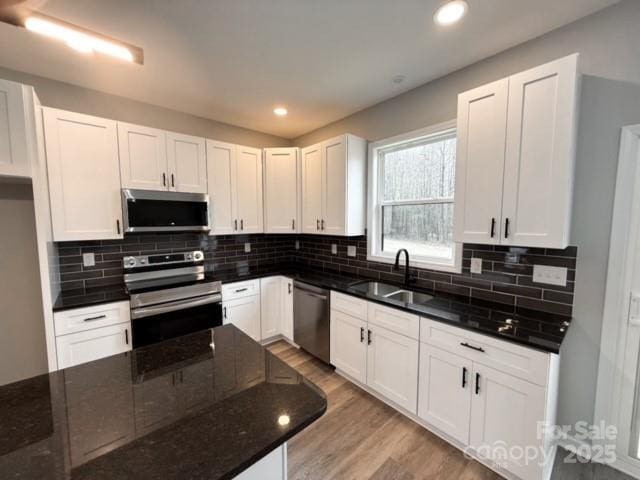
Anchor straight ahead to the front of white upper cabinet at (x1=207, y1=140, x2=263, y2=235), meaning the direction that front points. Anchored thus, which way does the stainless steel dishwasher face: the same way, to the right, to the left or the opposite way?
to the right

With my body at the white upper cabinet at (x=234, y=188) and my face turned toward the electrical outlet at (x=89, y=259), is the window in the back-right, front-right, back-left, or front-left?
back-left

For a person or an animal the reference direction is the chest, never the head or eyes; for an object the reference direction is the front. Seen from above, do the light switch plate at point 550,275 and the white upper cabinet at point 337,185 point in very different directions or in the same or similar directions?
same or similar directions

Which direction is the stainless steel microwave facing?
toward the camera

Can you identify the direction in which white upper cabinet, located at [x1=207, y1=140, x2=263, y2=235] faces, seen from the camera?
facing the viewer and to the right of the viewer

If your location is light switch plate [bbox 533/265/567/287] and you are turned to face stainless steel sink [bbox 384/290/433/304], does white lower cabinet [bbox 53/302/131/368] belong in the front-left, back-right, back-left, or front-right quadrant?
front-left

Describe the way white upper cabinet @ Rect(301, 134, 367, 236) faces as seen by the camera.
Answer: facing the viewer and to the left of the viewer
